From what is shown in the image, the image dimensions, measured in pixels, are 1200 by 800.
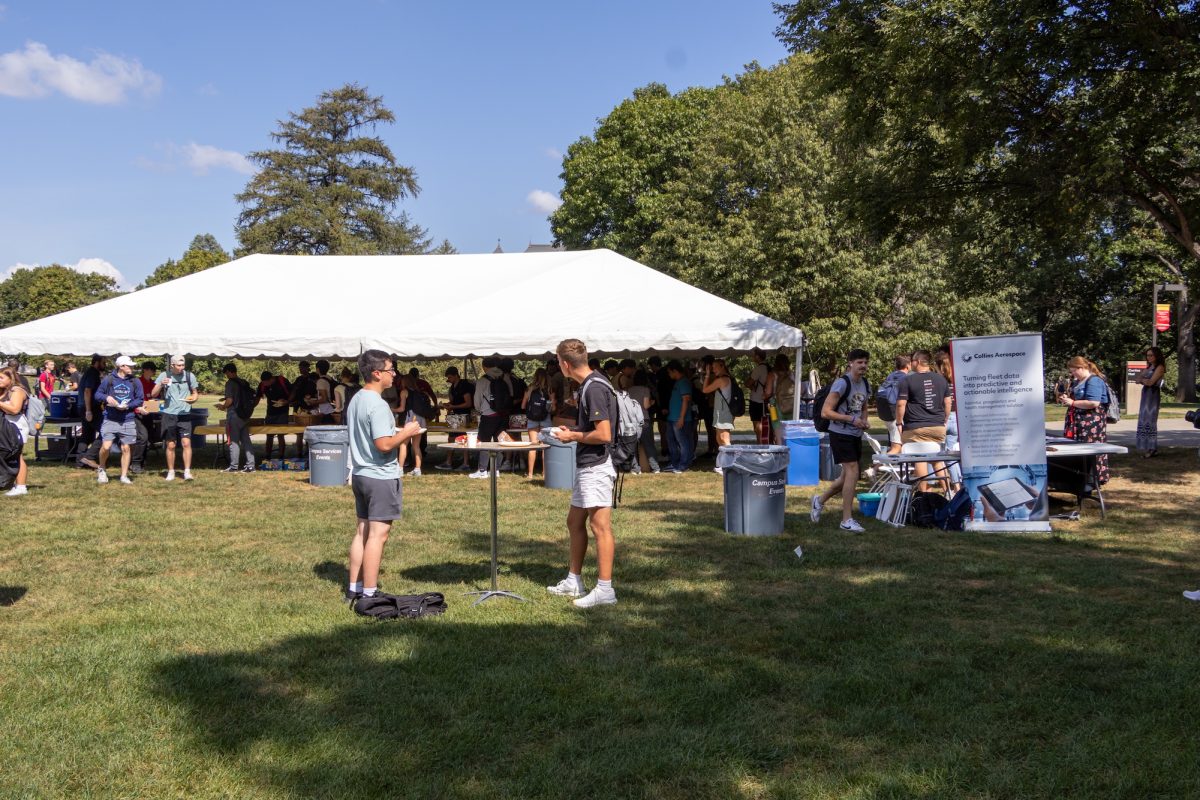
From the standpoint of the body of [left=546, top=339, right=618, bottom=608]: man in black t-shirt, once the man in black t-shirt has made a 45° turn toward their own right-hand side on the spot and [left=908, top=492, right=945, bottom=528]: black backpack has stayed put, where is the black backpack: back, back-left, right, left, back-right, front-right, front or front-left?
right

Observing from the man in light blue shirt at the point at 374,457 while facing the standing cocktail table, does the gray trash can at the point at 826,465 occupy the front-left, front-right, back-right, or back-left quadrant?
front-left

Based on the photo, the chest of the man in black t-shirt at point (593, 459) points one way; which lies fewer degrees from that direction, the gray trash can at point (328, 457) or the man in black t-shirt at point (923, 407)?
the gray trash can

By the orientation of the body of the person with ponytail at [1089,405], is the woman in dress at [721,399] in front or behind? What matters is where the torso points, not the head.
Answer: in front

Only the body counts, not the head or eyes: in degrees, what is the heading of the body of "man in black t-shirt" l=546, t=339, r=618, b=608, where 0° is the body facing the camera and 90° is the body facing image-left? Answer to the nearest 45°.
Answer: approximately 90°

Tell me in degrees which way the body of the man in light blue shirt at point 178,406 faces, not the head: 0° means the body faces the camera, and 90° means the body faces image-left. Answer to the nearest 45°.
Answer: approximately 0°

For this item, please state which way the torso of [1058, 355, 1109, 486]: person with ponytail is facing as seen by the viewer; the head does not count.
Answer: to the viewer's left

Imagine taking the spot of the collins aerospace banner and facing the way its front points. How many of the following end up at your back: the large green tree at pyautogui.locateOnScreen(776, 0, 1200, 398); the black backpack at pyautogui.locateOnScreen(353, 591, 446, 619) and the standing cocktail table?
1

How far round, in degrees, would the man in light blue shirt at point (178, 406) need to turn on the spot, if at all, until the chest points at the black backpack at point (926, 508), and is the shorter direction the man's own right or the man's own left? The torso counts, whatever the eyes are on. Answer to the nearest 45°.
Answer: approximately 45° to the man's own left

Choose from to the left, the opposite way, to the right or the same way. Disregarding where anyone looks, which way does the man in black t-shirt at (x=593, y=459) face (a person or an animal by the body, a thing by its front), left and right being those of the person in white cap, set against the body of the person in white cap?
to the right

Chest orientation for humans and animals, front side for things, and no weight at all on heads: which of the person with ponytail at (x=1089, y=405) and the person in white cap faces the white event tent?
the person with ponytail

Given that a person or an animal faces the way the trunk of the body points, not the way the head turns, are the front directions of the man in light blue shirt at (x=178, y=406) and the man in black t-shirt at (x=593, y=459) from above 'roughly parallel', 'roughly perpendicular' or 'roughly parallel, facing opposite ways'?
roughly perpendicular

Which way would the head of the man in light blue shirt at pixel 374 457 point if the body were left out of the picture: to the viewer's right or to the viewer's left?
to the viewer's right

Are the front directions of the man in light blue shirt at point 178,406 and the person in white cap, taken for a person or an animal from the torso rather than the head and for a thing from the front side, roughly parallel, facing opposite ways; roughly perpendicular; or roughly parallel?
roughly parallel

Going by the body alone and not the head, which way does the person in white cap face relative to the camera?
toward the camera
